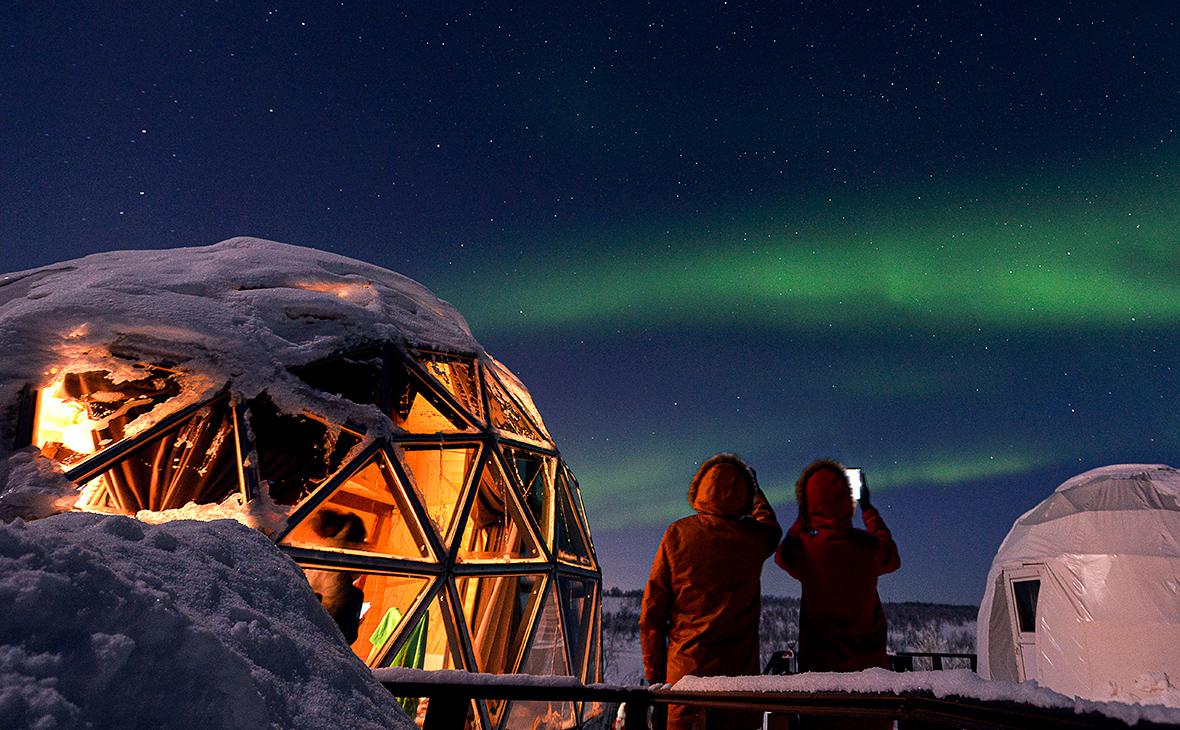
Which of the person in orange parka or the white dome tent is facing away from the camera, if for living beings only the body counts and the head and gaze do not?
the person in orange parka

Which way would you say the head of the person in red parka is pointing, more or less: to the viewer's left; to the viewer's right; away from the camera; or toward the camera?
away from the camera

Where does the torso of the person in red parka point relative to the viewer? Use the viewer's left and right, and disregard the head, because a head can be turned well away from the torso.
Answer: facing away from the viewer

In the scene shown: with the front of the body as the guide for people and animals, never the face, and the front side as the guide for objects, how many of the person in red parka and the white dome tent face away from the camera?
1

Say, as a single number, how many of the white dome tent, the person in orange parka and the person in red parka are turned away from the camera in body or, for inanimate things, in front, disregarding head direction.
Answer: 2

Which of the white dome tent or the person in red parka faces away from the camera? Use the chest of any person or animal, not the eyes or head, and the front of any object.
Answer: the person in red parka

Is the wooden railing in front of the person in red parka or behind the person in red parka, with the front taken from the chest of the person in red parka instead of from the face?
behind

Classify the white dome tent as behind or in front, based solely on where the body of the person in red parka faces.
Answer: in front

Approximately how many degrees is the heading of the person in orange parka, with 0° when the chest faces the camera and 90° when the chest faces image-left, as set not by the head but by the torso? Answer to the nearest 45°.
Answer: approximately 180°

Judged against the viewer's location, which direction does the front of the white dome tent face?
facing the viewer and to the left of the viewer

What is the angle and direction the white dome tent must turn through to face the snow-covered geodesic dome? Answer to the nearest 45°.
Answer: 0° — it already faces it
